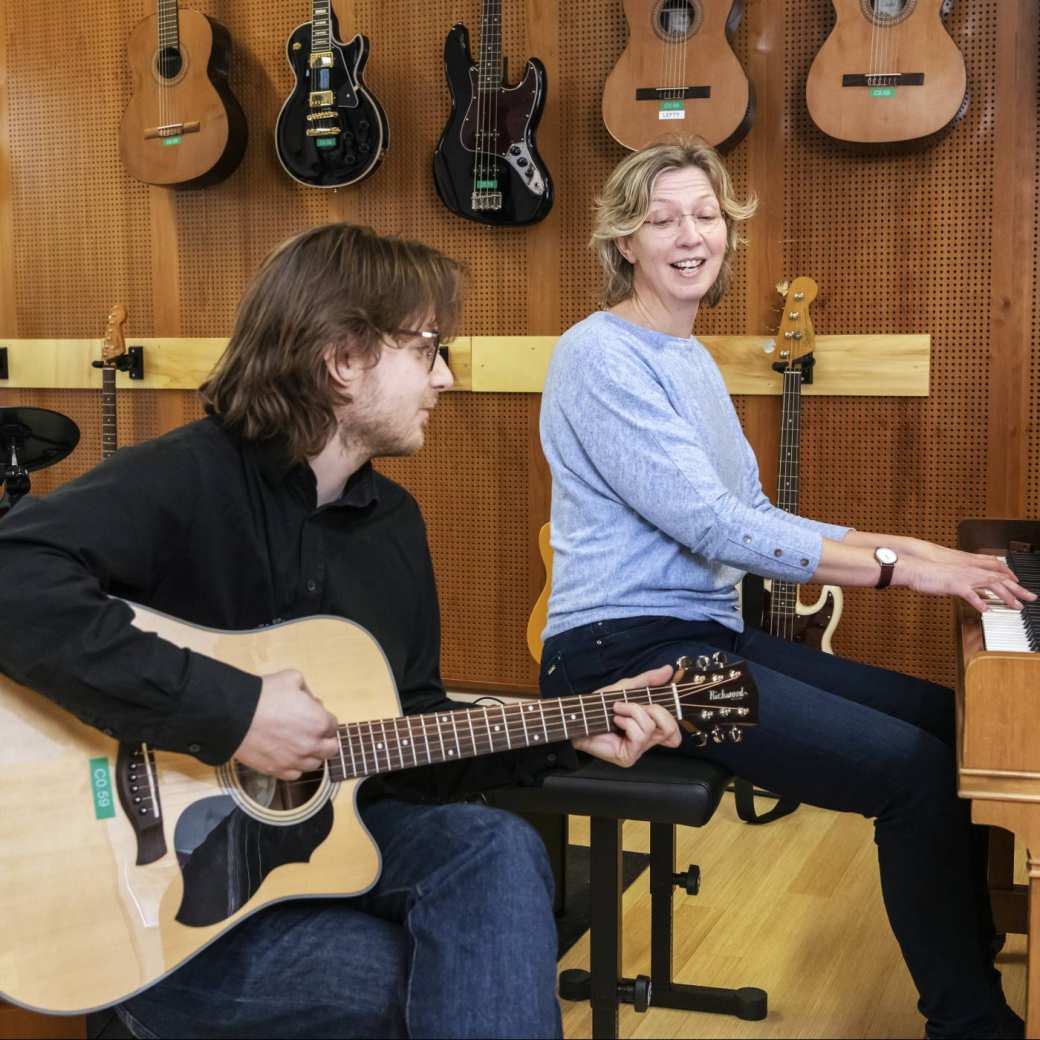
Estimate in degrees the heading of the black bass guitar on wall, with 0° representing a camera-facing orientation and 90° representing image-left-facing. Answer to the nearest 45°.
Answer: approximately 0°

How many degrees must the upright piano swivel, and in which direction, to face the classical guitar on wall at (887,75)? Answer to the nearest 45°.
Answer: approximately 90° to its right

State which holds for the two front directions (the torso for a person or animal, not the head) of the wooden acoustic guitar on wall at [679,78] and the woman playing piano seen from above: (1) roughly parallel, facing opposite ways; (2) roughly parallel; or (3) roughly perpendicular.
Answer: roughly perpendicular

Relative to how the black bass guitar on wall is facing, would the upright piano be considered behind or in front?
in front

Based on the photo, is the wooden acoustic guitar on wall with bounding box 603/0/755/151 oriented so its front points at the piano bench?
yes

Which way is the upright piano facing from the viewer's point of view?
to the viewer's left

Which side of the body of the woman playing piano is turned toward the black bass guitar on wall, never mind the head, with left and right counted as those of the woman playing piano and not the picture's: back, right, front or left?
left

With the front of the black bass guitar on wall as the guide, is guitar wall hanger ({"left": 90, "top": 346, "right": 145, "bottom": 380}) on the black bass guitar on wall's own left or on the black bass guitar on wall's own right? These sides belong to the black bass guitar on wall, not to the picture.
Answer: on the black bass guitar on wall's own right

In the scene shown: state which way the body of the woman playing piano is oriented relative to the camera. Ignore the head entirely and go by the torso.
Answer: to the viewer's right
